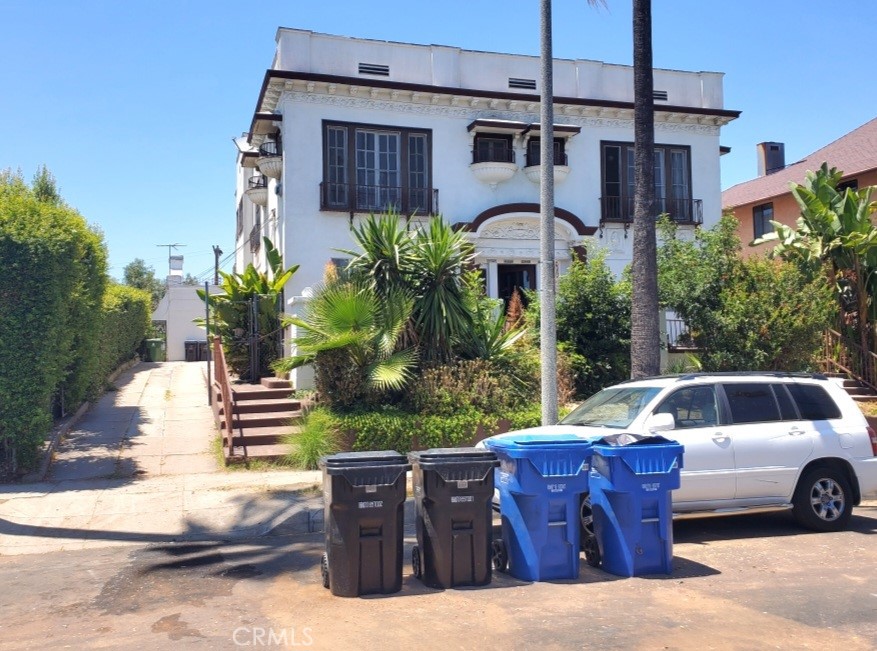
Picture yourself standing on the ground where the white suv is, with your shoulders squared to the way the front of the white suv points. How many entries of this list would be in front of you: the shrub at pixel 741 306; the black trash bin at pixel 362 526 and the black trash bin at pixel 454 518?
2

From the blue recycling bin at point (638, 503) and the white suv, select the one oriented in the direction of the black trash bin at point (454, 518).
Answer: the white suv

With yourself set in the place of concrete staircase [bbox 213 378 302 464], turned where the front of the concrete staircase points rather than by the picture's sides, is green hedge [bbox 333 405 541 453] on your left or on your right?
on your left

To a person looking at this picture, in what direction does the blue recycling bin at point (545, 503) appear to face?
facing the viewer and to the right of the viewer

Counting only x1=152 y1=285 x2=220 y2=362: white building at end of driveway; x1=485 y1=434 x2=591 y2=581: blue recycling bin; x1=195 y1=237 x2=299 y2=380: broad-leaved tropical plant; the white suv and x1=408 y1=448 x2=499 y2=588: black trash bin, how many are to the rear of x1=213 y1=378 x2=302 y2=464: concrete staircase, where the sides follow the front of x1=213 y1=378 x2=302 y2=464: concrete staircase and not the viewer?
2

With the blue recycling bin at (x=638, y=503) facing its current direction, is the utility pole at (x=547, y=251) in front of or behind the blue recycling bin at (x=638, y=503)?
behind

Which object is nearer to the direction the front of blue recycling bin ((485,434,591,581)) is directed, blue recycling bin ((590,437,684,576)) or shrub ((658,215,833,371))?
the blue recycling bin

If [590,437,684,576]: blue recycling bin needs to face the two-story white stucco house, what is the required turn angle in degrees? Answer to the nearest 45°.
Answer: approximately 135° to its left

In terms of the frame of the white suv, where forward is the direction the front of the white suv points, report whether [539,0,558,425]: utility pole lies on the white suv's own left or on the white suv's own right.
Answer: on the white suv's own right

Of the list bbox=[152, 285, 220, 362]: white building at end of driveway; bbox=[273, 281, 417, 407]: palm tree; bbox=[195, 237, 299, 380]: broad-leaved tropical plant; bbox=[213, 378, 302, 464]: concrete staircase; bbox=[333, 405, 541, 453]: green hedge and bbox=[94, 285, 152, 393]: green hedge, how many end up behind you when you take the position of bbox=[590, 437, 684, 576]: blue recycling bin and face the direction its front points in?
6

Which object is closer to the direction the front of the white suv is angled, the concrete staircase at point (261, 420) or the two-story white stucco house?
the concrete staircase

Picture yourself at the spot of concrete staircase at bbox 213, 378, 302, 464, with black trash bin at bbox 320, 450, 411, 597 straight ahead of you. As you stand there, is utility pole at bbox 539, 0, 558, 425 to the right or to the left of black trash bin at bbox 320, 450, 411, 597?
left

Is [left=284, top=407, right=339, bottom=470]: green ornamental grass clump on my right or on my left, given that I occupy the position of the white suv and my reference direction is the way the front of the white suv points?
on my right

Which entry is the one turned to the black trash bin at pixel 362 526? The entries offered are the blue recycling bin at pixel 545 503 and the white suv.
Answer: the white suv

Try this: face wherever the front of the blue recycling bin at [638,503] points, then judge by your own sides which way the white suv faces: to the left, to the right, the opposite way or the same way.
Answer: to the right

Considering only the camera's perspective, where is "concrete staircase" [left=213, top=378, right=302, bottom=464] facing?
facing the viewer

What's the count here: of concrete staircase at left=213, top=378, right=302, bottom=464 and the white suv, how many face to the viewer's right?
0

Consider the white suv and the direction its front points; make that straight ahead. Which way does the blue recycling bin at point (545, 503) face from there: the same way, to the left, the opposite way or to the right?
to the left
